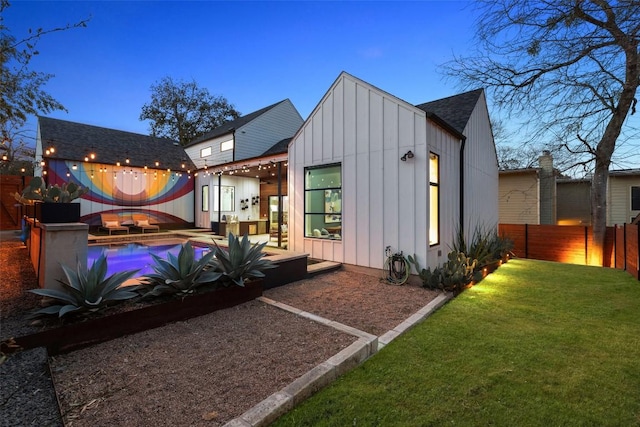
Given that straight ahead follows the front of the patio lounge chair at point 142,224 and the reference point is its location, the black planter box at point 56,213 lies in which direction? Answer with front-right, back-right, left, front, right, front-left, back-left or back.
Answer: front-right

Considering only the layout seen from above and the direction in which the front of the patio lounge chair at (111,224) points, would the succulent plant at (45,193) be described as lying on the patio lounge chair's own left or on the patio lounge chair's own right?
on the patio lounge chair's own right

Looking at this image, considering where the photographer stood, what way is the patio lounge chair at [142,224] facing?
facing the viewer and to the right of the viewer

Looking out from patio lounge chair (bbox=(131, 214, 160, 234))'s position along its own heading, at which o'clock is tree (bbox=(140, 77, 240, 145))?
The tree is roughly at 8 o'clock from the patio lounge chair.

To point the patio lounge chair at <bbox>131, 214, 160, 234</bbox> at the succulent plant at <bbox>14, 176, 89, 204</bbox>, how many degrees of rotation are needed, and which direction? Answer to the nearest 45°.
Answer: approximately 45° to its right

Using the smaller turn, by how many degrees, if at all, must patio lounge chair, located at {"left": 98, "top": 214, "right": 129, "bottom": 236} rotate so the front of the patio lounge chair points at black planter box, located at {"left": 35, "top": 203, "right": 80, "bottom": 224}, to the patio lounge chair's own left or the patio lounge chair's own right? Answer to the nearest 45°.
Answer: approximately 45° to the patio lounge chair's own right

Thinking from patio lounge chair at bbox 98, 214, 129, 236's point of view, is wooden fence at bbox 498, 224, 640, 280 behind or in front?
in front

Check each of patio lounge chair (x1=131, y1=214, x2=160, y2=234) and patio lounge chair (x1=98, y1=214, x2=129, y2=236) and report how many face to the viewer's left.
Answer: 0
